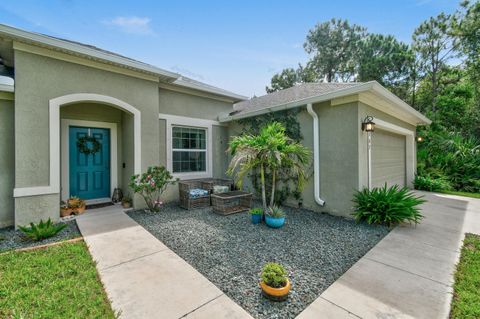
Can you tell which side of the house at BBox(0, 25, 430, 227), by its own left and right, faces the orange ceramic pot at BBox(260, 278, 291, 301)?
front

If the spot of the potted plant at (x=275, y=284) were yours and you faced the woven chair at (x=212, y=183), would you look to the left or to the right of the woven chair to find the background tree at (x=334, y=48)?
right

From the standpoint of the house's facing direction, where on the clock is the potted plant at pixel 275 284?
The potted plant is roughly at 12 o'clock from the house.

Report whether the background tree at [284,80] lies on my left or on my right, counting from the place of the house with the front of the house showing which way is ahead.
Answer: on my left

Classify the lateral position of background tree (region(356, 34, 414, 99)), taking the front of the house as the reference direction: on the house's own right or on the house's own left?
on the house's own left

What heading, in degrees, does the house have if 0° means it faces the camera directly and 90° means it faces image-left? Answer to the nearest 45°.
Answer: approximately 315°

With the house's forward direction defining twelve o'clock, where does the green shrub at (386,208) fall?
The green shrub is roughly at 11 o'clock from the house.

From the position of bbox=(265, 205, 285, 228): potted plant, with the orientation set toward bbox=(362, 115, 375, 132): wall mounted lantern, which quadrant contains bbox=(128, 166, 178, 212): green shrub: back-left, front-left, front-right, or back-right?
back-left

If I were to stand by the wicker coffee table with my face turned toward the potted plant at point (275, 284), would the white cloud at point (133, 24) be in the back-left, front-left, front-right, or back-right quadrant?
back-right
